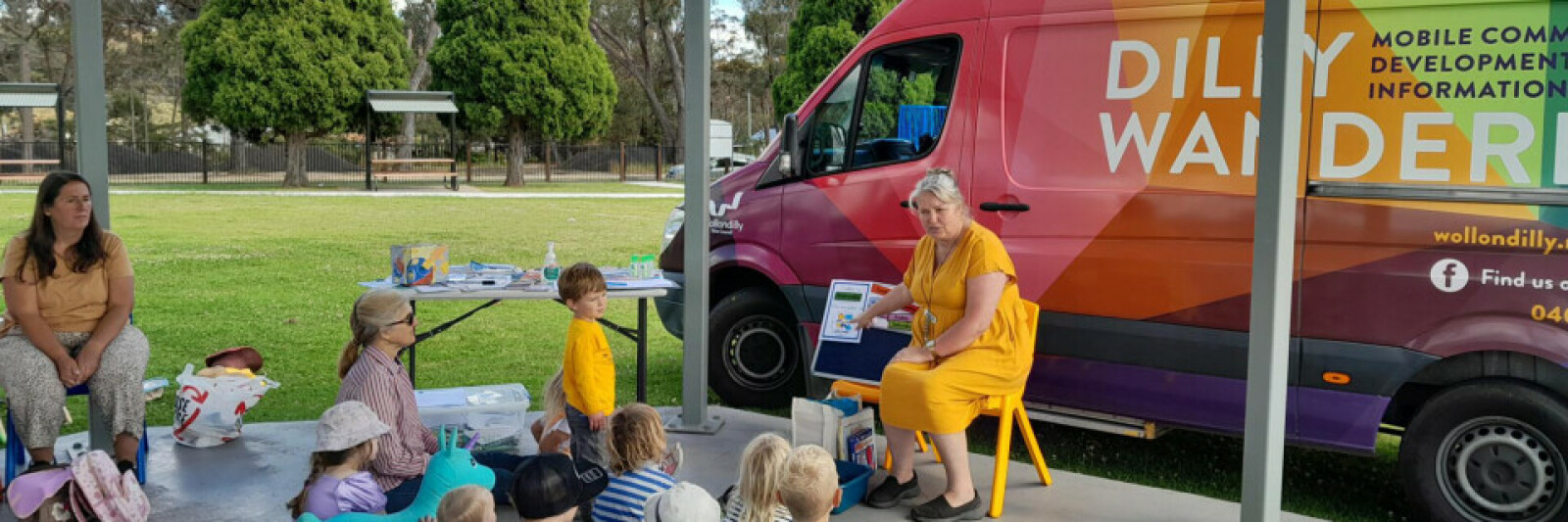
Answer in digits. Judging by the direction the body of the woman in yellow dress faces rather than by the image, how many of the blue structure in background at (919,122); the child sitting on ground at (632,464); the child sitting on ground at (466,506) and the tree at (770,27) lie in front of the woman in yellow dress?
2

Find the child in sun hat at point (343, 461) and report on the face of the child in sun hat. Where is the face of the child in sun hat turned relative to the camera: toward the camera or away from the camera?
away from the camera

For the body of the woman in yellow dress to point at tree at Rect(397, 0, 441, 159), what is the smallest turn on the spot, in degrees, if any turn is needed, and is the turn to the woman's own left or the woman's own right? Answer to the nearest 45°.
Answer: approximately 90° to the woman's own right

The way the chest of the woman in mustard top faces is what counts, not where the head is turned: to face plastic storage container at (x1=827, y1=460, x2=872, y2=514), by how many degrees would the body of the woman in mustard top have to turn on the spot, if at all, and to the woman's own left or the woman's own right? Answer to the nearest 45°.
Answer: approximately 45° to the woman's own left

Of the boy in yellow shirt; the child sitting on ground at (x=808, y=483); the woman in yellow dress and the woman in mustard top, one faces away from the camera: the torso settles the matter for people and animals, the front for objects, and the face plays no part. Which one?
the child sitting on ground

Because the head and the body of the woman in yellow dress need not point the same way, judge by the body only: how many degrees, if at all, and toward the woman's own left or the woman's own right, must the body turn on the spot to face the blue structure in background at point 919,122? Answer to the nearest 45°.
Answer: approximately 135° to the woman's own right

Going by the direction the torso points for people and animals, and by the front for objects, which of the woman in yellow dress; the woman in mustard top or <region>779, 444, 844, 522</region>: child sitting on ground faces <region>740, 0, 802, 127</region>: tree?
the child sitting on ground

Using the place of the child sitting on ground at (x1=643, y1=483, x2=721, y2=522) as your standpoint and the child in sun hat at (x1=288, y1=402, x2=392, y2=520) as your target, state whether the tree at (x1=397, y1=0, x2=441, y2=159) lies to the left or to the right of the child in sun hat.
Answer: right

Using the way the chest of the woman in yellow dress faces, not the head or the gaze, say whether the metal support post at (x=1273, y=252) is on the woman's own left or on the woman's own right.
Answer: on the woman's own left

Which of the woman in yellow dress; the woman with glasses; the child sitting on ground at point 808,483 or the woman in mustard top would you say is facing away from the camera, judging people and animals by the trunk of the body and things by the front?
the child sitting on ground

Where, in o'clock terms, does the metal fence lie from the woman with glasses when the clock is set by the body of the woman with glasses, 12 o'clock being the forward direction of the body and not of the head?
The metal fence is roughly at 9 o'clock from the woman with glasses.

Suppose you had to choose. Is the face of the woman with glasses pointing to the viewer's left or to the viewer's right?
to the viewer's right

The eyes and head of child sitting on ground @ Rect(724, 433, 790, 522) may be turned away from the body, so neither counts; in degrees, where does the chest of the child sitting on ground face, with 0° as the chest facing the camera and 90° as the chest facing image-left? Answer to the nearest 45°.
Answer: approximately 225°

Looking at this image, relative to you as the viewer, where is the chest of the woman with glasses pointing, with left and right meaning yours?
facing to the right of the viewer
